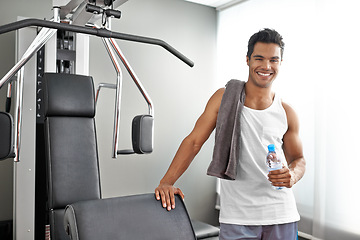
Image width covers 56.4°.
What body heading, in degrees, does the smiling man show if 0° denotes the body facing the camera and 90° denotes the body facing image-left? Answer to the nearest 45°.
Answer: approximately 0°
